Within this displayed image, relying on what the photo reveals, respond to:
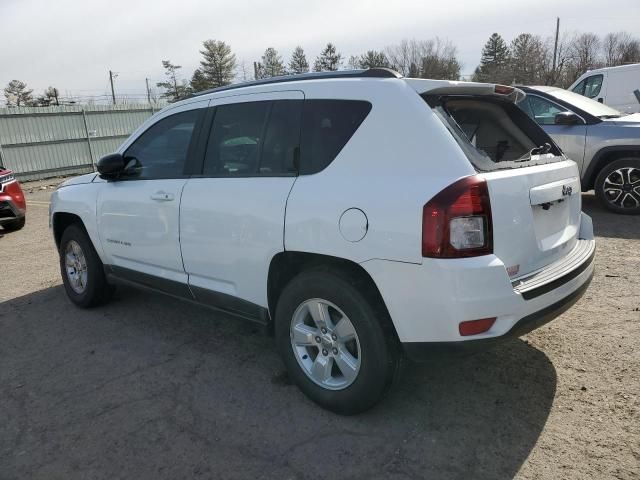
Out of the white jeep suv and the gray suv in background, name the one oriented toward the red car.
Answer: the white jeep suv

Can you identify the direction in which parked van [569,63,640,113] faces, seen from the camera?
facing to the left of the viewer

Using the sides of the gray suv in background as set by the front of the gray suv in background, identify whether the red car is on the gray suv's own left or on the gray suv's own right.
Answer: on the gray suv's own right

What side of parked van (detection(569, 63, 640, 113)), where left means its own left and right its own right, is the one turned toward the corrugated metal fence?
front

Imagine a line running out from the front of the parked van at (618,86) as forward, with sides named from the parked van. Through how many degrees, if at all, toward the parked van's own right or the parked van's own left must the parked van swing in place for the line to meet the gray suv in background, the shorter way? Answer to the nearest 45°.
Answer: approximately 90° to the parked van's own left

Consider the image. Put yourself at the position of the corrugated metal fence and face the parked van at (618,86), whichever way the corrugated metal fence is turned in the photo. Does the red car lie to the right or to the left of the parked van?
right

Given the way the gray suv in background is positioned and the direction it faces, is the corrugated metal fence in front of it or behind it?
behind

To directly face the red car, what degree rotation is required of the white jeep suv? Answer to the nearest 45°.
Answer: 0° — it already faces it

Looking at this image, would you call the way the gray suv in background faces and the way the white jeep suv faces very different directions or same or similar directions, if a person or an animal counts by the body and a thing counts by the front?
very different directions

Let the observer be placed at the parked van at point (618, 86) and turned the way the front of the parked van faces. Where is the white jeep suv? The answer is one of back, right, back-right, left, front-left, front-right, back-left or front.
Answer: left

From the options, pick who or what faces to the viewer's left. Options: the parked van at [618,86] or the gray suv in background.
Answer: the parked van

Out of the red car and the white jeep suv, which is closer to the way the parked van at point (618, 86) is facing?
the red car

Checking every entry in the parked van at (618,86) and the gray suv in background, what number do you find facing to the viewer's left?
1

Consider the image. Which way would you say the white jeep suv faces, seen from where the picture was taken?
facing away from the viewer and to the left of the viewer
